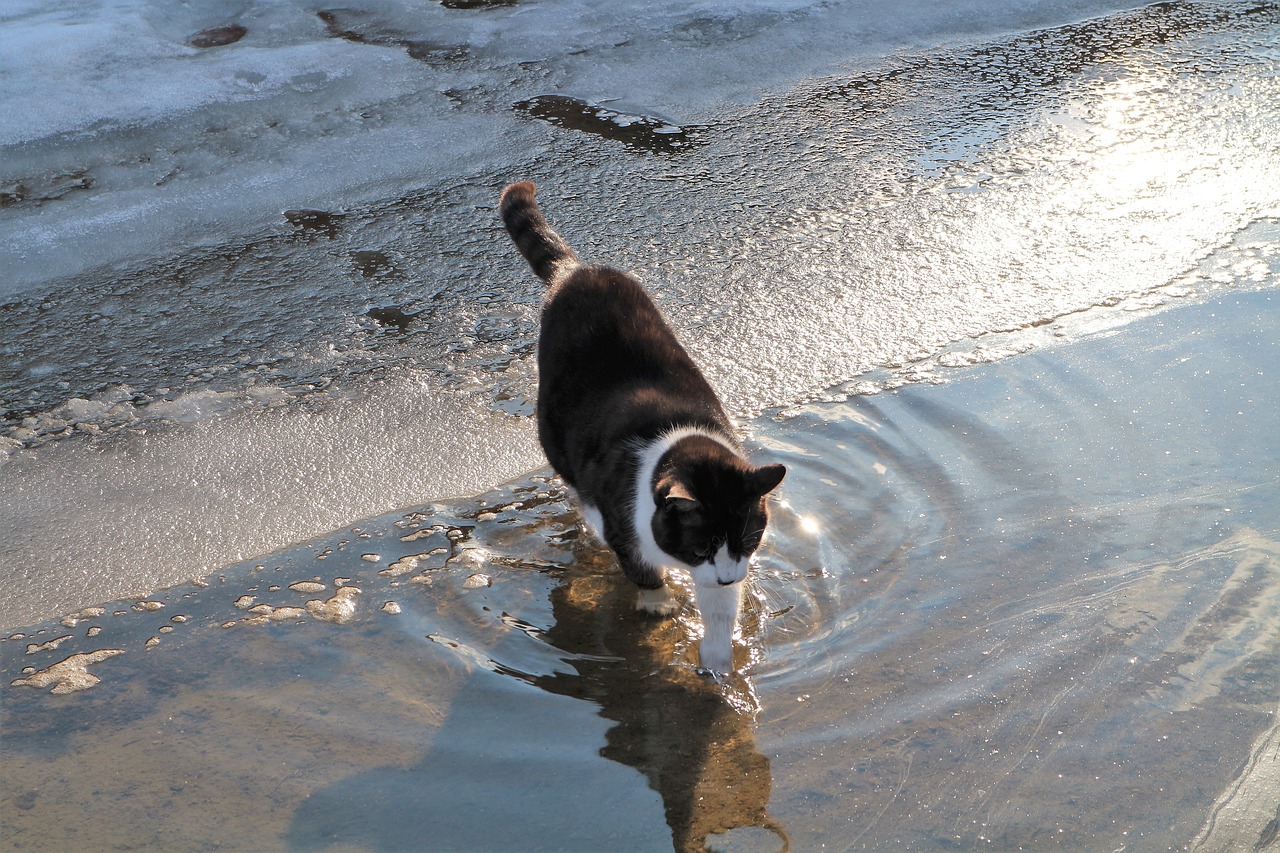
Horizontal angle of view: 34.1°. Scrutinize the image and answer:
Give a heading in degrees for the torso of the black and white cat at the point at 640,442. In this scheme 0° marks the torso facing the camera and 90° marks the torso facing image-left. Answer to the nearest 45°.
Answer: approximately 315°
